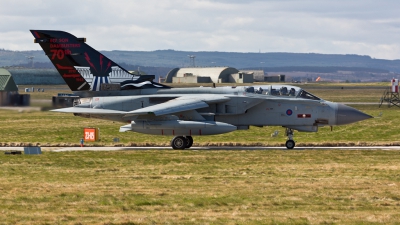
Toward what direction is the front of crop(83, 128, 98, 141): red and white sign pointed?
toward the camera

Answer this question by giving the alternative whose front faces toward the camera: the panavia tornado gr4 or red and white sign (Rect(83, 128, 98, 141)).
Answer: the red and white sign

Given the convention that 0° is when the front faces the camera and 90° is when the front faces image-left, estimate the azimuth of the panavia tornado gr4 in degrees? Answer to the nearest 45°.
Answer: approximately 270°

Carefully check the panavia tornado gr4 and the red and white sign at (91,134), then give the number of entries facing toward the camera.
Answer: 1

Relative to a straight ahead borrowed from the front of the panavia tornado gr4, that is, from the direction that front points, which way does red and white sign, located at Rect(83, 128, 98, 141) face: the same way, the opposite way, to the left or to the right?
to the right
